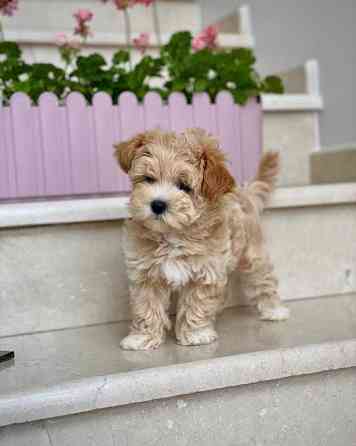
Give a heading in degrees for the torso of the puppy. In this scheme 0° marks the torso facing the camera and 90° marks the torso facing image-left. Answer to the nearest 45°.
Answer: approximately 45°
